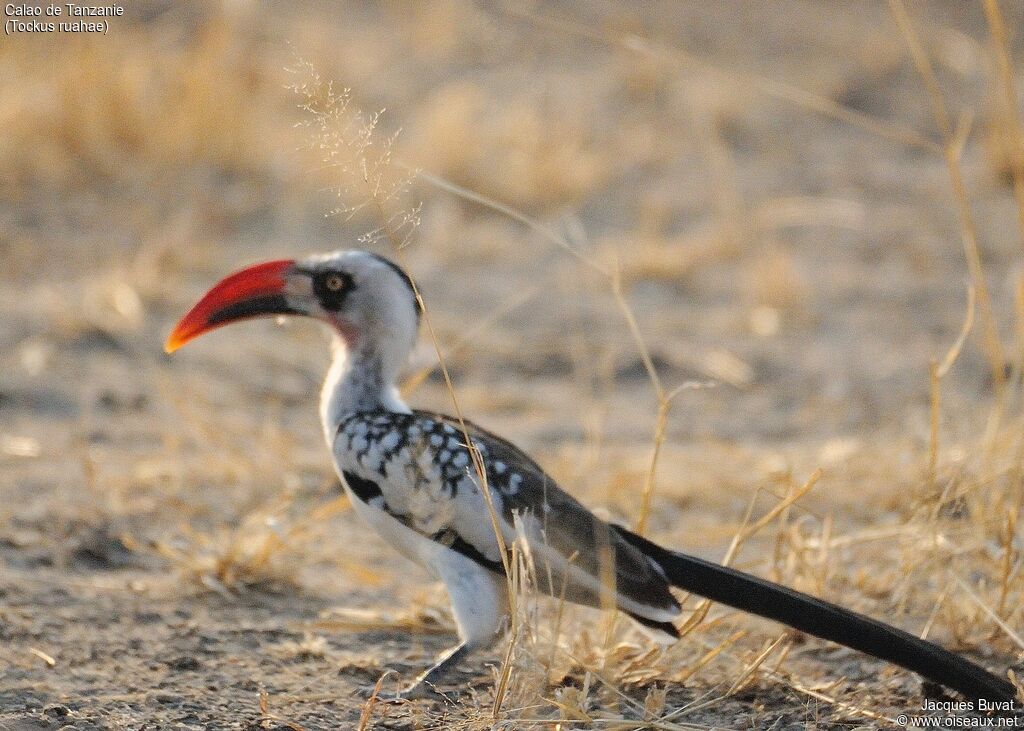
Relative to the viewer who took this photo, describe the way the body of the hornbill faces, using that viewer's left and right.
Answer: facing to the left of the viewer
